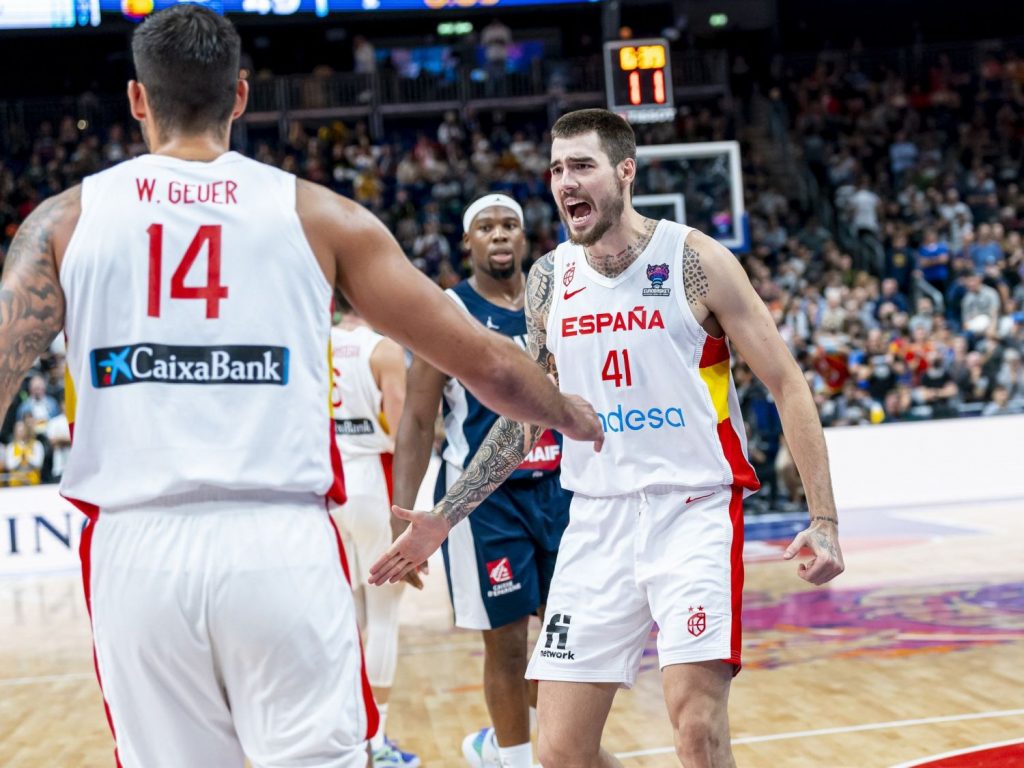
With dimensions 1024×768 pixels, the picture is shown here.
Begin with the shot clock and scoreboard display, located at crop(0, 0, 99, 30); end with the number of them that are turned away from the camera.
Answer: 0

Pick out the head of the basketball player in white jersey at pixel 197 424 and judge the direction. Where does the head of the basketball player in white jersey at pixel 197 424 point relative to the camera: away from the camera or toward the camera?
away from the camera

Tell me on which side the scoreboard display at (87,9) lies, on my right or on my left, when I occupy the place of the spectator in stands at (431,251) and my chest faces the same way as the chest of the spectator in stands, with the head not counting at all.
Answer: on my right

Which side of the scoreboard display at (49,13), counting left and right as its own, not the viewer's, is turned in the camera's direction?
front

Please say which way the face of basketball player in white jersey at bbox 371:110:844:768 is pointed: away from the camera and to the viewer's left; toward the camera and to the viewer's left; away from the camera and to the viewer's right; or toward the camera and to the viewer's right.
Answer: toward the camera and to the viewer's left

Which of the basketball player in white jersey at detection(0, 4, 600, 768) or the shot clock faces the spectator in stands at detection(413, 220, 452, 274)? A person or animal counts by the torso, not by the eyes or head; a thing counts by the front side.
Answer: the basketball player in white jersey

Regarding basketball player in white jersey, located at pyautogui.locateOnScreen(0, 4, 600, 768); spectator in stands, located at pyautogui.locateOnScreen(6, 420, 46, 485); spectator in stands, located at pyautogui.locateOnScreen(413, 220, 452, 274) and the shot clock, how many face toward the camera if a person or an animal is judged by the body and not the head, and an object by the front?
3

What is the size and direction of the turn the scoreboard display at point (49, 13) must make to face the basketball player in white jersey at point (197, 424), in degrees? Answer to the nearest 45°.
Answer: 0° — it already faces them

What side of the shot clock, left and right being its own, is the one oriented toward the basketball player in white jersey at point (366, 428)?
front

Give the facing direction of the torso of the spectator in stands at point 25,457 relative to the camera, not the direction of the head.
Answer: toward the camera

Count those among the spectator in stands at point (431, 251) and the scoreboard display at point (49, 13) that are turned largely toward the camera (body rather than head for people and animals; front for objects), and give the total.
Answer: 2

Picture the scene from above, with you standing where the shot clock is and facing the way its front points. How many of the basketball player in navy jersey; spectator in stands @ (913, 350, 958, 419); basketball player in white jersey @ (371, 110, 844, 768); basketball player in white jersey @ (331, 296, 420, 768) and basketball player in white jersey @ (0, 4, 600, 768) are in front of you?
4

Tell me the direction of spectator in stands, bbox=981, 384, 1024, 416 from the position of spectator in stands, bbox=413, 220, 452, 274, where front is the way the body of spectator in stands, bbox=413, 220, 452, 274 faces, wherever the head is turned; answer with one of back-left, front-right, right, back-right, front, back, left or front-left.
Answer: front-left
